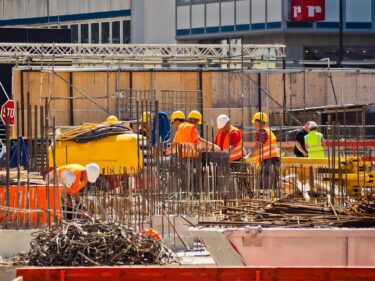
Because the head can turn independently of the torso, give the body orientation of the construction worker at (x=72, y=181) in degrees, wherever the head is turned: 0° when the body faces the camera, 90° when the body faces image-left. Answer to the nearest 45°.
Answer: approximately 270°

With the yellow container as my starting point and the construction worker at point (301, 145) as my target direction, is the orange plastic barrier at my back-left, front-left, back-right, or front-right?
back-right

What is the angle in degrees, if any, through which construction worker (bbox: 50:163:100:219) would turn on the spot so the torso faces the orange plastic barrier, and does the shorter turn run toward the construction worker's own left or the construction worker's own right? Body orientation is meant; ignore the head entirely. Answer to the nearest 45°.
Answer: approximately 135° to the construction worker's own right

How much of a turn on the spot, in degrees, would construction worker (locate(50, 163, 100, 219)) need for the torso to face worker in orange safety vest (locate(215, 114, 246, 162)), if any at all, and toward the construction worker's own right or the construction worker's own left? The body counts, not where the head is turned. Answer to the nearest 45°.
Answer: approximately 45° to the construction worker's own left
